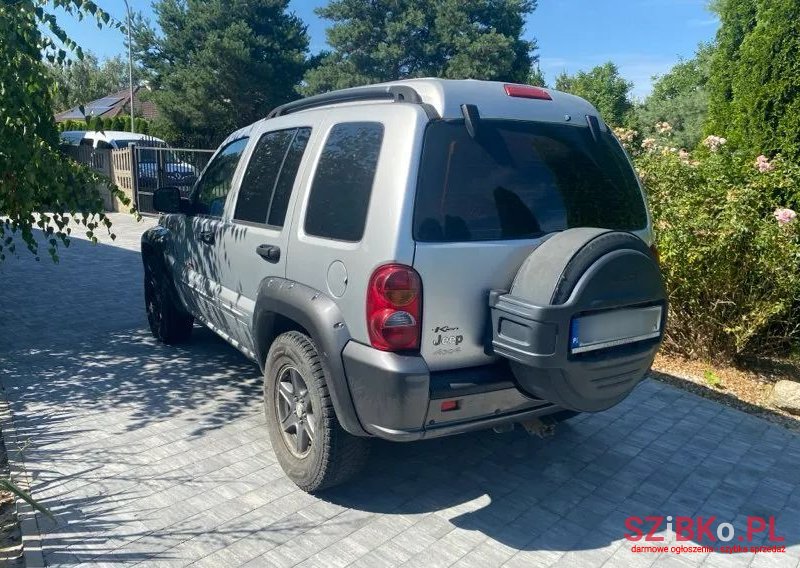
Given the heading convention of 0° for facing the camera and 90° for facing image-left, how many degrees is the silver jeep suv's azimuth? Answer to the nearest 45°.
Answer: approximately 135°

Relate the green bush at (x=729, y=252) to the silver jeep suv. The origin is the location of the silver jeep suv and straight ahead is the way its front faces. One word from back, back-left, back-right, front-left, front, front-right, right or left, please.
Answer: right

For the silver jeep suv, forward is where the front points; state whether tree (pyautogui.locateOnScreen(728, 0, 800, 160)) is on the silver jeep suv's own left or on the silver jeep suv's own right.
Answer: on the silver jeep suv's own right

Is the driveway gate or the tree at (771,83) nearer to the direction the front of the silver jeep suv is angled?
the driveway gate

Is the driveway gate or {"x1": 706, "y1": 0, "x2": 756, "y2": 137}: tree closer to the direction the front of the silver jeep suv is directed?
the driveway gate

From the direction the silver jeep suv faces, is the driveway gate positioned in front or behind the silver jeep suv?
in front

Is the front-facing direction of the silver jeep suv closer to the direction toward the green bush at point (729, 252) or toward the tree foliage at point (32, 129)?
the tree foliage

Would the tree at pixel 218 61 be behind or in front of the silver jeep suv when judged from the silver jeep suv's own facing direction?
in front

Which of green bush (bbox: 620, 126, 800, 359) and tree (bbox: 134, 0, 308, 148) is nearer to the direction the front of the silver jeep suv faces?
the tree

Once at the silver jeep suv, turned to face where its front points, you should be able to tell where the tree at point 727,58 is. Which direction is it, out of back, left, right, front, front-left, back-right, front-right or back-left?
right
